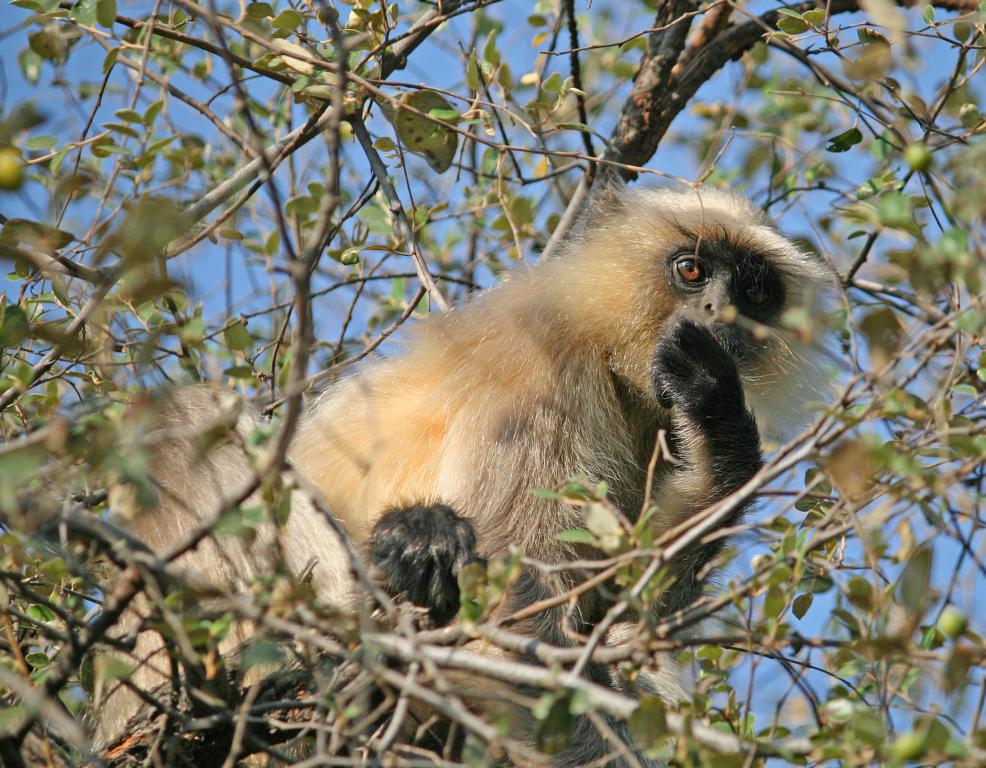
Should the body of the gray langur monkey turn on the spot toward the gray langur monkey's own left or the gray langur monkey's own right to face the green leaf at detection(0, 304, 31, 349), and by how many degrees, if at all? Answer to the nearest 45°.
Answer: approximately 135° to the gray langur monkey's own right

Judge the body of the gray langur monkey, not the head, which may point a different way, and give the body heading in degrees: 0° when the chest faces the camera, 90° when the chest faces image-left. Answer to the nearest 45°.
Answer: approximately 270°

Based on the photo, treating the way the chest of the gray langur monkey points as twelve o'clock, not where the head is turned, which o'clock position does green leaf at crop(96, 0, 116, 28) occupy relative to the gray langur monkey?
The green leaf is roughly at 5 o'clock from the gray langur monkey.
